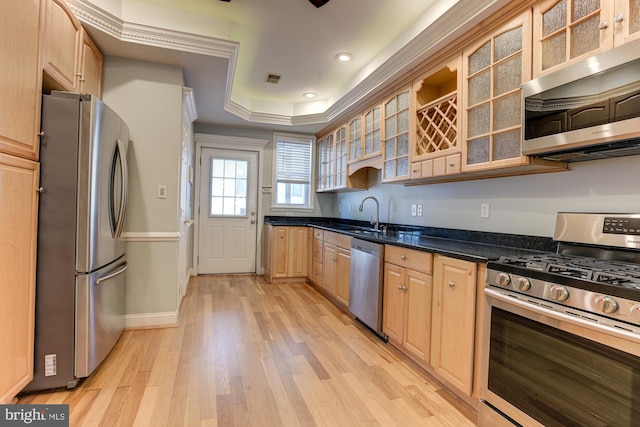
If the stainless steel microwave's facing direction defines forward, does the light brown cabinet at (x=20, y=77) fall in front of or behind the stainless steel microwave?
in front

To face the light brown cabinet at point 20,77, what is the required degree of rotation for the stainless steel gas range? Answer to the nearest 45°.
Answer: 0° — it already faces it

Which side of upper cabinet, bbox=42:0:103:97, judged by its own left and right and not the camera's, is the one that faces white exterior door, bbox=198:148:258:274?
left

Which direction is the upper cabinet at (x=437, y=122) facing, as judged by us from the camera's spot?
facing the viewer and to the left of the viewer

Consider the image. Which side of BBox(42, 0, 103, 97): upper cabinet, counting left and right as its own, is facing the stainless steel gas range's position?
front

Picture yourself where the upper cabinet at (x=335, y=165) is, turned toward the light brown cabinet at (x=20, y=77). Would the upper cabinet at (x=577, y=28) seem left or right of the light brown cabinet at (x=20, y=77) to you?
left

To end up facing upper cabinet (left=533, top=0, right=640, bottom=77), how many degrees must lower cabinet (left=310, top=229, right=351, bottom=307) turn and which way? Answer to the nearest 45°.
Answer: approximately 90° to its left

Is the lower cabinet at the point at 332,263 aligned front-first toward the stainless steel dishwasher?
no

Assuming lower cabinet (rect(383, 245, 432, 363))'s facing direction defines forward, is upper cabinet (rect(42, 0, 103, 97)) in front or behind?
in front

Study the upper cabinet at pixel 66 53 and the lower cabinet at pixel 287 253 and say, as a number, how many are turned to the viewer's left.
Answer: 0

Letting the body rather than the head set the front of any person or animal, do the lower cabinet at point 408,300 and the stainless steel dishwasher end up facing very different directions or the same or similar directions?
same or similar directions

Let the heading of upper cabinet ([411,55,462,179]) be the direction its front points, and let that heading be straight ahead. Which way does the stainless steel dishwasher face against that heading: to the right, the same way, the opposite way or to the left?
the same way

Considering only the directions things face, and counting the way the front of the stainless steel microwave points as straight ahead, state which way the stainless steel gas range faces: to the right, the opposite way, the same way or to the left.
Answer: the same way

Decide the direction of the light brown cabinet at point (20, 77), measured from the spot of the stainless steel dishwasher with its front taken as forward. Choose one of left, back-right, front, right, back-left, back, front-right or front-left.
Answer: front

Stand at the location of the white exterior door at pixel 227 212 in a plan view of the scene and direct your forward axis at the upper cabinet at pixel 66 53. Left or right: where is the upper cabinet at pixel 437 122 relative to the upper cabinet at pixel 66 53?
left

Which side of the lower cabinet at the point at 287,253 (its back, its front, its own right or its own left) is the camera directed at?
front

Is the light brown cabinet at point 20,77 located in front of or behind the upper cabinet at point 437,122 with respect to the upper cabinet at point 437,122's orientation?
in front
